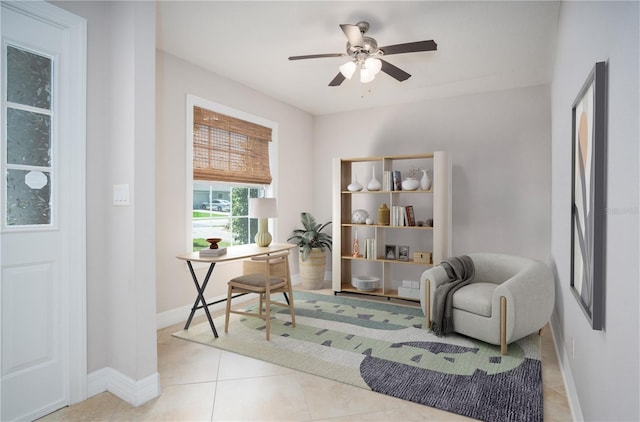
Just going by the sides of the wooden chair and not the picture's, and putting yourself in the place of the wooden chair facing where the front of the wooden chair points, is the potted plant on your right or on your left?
on your right

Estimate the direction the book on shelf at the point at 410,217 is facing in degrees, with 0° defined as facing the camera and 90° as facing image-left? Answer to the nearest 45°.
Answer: approximately 0°

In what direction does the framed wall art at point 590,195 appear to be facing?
to the viewer's left

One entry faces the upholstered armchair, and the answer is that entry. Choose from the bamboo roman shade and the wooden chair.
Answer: the bamboo roman shade

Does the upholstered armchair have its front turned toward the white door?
yes
